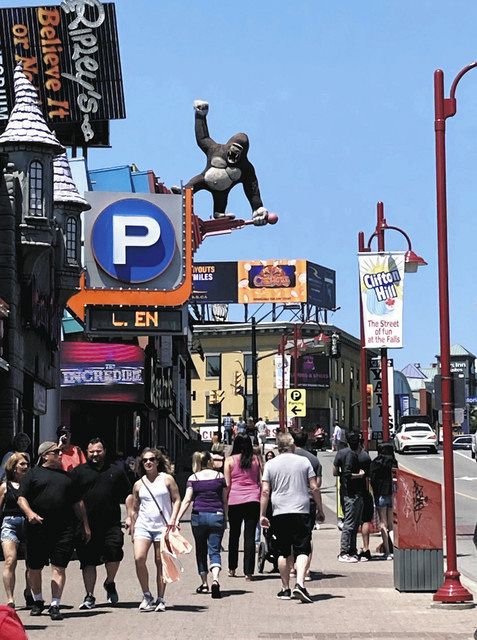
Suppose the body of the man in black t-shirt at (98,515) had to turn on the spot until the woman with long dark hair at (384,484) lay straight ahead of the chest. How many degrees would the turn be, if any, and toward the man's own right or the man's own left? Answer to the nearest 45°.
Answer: approximately 135° to the man's own left

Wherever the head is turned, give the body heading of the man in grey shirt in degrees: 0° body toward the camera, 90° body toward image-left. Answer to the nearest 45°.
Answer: approximately 180°

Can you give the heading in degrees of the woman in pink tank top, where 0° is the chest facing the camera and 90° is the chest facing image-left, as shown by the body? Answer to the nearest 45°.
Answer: approximately 180°

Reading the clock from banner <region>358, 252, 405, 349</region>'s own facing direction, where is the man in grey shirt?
The man in grey shirt is roughly at 12 o'clock from the banner.

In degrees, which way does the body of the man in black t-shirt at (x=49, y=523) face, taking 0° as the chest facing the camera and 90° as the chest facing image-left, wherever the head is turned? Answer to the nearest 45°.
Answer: approximately 0°

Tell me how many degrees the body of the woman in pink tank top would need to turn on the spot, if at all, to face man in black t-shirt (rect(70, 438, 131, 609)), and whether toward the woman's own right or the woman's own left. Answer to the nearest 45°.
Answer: approximately 135° to the woman's own left

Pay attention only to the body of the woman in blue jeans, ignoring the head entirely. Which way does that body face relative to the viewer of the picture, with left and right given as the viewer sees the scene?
facing away from the viewer

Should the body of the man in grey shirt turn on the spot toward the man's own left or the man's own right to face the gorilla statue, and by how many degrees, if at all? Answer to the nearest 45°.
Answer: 0° — they already face it

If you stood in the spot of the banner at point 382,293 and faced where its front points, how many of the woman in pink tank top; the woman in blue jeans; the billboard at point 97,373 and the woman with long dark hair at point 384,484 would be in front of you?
3

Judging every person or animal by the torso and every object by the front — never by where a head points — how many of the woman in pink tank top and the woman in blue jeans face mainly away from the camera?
2

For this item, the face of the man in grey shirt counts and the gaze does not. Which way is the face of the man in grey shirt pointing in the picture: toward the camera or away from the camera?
away from the camera

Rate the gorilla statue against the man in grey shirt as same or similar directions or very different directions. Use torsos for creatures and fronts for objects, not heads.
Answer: very different directions

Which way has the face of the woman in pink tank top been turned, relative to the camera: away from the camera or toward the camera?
away from the camera
